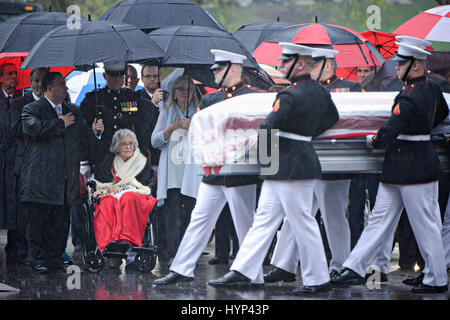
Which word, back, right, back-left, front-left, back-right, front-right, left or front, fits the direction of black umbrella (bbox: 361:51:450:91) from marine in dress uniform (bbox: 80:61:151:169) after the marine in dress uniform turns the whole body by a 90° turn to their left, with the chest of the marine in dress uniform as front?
front

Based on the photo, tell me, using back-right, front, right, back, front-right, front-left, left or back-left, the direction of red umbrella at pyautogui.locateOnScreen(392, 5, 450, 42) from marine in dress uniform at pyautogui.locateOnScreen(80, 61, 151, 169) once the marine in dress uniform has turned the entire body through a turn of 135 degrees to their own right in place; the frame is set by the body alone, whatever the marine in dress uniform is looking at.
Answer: back-right

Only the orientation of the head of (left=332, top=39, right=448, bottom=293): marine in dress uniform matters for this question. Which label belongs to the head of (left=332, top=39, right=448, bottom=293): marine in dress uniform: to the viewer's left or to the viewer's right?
to the viewer's left

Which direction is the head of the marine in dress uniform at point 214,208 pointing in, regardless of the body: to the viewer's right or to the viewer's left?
to the viewer's left

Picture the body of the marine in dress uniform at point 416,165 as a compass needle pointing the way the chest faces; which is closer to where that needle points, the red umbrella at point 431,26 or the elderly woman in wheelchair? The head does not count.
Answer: the elderly woman in wheelchair

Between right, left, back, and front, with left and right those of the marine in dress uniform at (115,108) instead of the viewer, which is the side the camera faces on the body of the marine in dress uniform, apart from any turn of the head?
front

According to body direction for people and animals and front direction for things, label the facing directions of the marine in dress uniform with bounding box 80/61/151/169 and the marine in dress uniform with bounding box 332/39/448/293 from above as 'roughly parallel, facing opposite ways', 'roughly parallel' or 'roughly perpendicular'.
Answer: roughly perpendicular

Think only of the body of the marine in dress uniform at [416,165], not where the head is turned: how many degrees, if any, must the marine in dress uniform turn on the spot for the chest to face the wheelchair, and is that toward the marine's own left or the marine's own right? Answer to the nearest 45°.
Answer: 0° — they already face it

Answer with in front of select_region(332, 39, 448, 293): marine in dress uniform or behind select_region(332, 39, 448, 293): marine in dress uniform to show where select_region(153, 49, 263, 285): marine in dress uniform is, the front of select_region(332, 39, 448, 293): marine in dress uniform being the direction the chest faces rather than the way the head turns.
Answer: in front

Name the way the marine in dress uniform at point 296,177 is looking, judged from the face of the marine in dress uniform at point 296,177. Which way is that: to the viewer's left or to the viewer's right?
to the viewer's left

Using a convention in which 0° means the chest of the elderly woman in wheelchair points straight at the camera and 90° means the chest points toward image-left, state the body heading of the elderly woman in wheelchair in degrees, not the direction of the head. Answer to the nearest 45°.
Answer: approximately 0°

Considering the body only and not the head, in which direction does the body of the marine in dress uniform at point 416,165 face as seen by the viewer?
to the viewer's left

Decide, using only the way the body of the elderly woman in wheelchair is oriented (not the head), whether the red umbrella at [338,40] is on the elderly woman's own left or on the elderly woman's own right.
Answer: on the elderly woman's own left
